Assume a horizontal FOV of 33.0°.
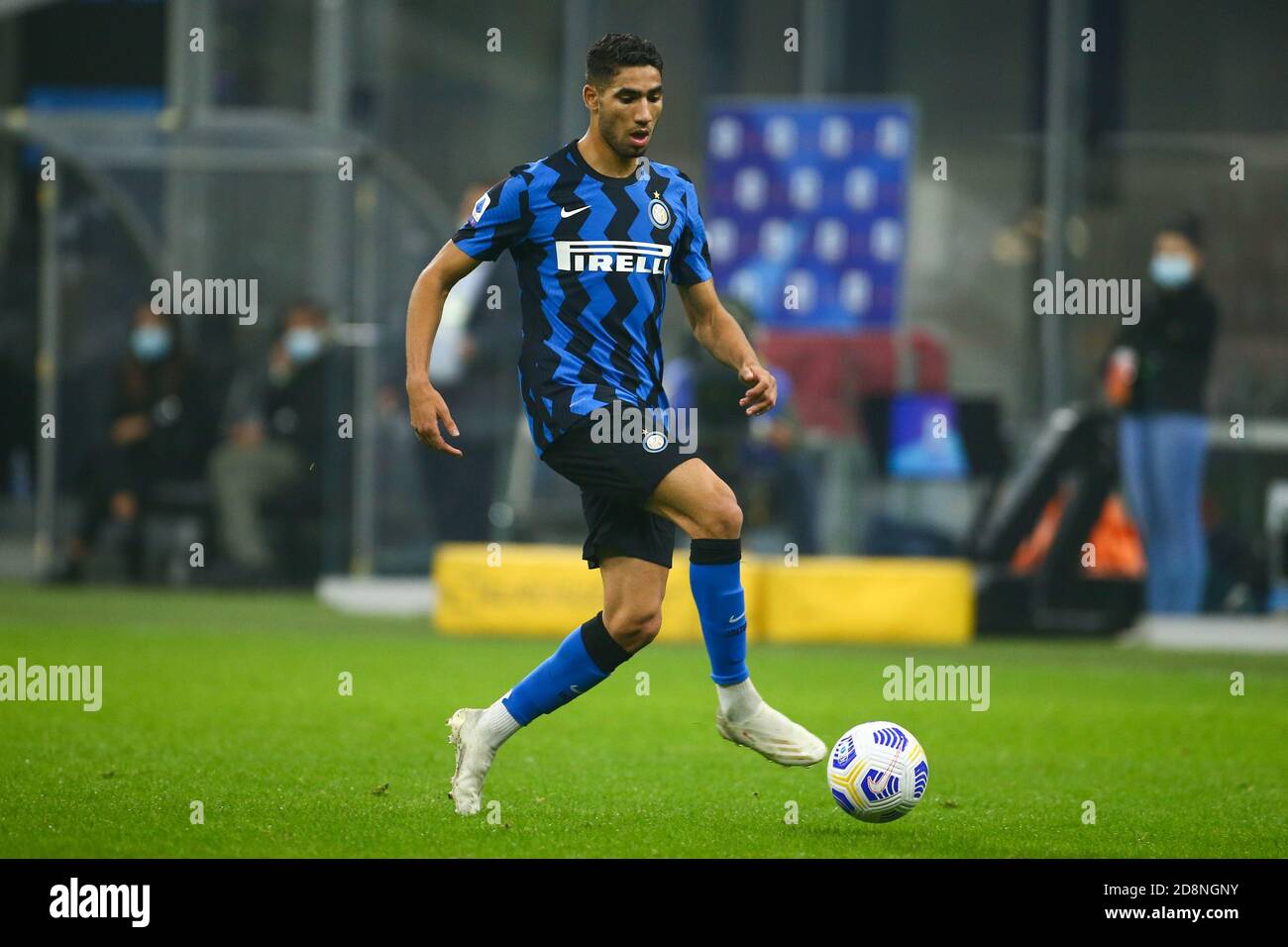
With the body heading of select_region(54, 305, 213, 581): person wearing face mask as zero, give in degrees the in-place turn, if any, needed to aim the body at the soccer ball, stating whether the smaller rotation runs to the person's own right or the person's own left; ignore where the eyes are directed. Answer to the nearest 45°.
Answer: approximately 45° to the person's own left

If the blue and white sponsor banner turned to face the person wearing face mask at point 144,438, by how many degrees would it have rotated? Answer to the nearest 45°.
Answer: approximately 90° to its right

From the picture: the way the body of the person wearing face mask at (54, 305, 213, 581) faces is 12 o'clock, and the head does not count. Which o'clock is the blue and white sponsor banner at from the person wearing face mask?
The blue and white sponsor banner is roughly at 8 o'clock from the person wearing face mask.

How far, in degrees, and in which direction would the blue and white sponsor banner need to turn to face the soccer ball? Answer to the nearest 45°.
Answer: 0° — it already faces it

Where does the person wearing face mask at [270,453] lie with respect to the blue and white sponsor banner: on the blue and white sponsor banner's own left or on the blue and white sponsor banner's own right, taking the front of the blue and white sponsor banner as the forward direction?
on the blue and white sponsor banner's own right

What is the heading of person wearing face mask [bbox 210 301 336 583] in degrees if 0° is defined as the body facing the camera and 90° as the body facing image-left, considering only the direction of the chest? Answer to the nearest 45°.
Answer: approximately 45°

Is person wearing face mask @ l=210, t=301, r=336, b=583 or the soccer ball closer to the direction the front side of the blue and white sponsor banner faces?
the soccer ball

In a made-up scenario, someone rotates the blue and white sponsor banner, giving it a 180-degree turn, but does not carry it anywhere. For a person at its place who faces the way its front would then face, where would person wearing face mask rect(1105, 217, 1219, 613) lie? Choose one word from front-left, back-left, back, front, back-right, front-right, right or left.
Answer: back-right

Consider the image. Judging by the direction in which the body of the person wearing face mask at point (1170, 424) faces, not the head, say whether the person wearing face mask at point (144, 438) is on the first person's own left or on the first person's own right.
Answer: on the first person's own right

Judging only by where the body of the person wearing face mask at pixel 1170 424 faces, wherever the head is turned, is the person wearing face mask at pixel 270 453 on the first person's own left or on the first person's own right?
on the first person's own right

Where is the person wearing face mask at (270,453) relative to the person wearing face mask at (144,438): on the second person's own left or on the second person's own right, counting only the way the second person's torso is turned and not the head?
on the second person's own left
